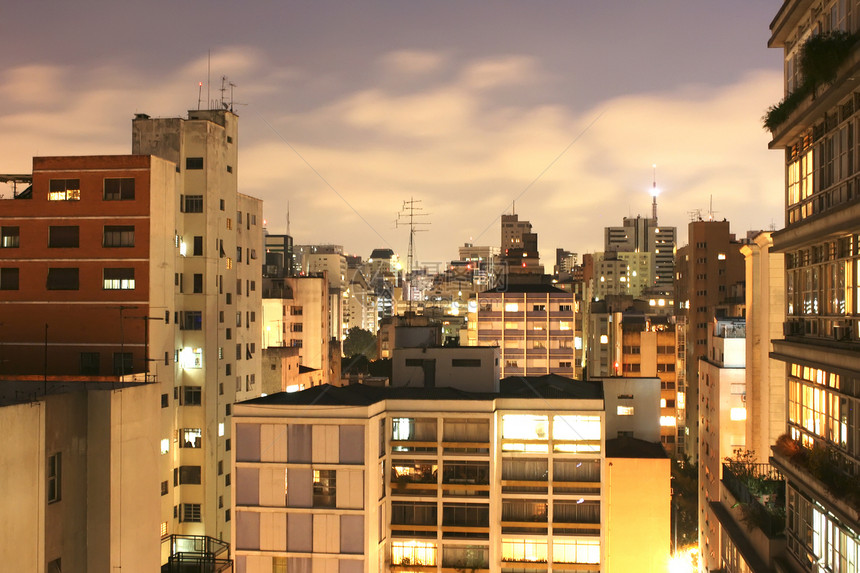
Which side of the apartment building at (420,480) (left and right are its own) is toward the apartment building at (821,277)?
front

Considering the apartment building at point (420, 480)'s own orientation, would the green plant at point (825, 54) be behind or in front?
in front

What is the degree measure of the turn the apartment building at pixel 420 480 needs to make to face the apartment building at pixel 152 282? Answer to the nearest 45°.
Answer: approximately 90° to its right

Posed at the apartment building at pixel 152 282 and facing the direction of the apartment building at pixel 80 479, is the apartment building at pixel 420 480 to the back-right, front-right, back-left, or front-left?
front-left

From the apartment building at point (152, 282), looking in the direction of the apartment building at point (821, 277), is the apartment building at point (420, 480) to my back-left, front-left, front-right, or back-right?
front-left

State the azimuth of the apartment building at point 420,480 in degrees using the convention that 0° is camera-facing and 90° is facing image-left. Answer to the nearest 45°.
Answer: approximately 0°

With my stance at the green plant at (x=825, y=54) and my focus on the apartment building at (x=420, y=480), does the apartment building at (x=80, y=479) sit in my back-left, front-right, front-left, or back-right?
front-left

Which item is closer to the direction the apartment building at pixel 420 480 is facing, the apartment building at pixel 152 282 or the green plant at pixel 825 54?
the green plant

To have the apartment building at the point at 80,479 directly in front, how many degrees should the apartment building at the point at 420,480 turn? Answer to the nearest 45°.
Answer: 0° — it already faces it

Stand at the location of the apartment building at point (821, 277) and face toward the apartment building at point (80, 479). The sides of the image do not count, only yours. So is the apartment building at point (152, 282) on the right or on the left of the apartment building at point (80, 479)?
right
